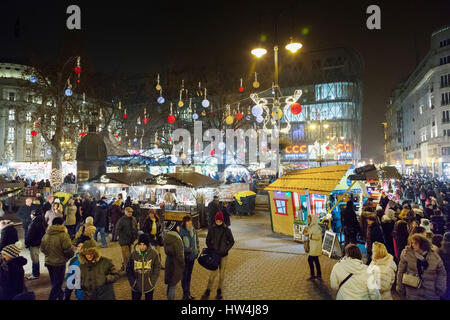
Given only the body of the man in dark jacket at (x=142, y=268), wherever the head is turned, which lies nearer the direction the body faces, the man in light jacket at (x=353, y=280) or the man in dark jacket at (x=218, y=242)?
the man in light jacket

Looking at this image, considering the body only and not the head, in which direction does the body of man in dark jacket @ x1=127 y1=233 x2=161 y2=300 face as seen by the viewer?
toward the camera

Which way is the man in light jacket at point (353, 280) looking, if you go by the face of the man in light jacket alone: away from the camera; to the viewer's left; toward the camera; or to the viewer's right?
away from the camera

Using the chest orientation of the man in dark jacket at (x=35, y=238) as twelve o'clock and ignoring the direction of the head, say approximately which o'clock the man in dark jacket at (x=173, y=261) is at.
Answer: the man in dark jacket at (x=173, y=261) is roughly at 8 o'clock from the man in dark jacket at (x=35, y=238).

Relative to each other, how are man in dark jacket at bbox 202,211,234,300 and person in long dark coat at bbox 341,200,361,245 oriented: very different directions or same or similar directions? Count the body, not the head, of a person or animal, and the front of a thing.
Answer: very different directions

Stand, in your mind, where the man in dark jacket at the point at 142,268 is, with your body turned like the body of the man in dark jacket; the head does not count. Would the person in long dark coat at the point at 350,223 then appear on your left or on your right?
on your left

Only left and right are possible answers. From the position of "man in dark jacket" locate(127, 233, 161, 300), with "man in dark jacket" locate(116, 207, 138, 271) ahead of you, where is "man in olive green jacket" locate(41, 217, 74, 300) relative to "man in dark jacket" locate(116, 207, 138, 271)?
left

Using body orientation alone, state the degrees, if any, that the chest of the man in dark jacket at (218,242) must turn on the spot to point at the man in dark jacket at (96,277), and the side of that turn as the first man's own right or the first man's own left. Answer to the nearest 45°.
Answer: approximately 45° to the first man's own right

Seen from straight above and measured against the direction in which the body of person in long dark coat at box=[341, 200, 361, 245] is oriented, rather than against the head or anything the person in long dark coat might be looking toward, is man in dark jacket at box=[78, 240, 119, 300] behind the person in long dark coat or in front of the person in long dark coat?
behind

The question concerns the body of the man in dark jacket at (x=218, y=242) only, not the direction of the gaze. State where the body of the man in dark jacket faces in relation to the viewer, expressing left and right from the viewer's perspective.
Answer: facing the viewer

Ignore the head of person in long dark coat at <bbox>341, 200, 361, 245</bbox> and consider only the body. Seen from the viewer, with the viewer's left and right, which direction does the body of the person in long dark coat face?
facing away from the viewer
